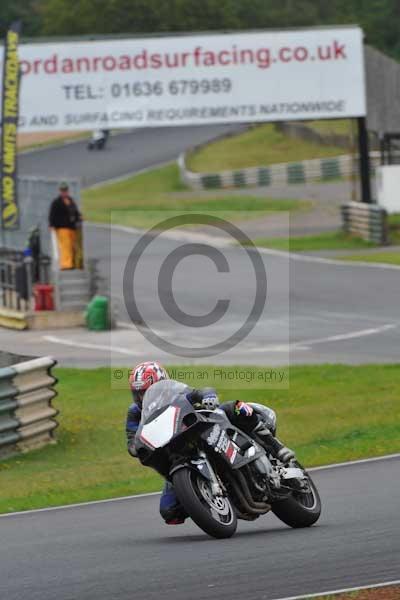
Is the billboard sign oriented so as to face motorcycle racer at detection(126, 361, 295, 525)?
yes

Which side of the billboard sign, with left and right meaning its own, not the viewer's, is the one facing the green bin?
front

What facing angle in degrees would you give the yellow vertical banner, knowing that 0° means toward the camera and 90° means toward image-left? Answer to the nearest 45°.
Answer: approximately 0°

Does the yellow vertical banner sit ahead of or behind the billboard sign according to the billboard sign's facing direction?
ahead

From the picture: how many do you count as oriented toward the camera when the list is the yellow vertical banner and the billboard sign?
2

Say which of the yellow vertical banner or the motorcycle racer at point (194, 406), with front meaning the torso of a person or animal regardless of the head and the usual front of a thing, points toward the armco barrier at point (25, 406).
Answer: the yellow vertical banner

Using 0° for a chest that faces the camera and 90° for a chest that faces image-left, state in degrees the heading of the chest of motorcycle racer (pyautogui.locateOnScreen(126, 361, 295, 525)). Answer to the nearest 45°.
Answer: approximately 45°

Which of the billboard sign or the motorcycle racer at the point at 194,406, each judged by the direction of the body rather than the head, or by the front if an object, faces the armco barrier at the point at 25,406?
the billboard sign

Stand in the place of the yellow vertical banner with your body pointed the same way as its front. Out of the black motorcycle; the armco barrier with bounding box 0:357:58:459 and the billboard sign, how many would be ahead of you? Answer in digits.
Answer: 2
